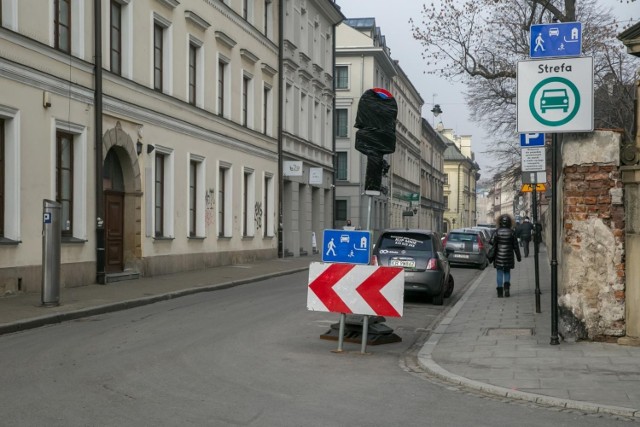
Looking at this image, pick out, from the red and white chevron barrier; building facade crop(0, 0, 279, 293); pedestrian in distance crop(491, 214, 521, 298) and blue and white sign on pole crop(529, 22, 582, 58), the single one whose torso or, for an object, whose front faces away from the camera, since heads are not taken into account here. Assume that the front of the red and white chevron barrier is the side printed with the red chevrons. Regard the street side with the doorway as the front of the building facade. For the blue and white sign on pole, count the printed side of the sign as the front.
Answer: the pedestrian in distance

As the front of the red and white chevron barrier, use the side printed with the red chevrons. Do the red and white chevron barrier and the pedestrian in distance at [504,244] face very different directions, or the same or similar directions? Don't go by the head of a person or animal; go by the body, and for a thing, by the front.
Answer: very different directions

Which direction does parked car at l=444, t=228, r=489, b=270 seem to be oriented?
away from the camera

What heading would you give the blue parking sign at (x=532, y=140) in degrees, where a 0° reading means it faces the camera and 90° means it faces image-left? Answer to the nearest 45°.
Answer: approximately 0°

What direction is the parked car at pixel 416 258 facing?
away from the camera

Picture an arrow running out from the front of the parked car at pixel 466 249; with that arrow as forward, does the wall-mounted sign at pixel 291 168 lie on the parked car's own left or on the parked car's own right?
on the parked car's own left

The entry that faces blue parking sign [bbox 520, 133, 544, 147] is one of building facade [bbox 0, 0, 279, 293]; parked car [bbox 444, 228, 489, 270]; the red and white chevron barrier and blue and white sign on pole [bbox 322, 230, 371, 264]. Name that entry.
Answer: the building facade

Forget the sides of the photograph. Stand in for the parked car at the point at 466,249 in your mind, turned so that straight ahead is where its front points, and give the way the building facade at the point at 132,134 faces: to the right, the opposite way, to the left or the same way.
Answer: to the right

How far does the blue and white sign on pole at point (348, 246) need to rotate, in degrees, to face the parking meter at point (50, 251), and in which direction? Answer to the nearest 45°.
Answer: approximately 135° to its right

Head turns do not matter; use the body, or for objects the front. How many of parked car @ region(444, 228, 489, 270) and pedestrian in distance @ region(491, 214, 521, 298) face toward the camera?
0

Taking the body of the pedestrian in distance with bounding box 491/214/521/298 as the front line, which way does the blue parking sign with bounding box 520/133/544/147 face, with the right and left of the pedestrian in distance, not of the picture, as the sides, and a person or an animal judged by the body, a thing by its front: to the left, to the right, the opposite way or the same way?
the opposite way

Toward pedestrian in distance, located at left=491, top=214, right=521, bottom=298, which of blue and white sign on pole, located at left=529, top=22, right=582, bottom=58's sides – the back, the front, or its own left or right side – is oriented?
back
